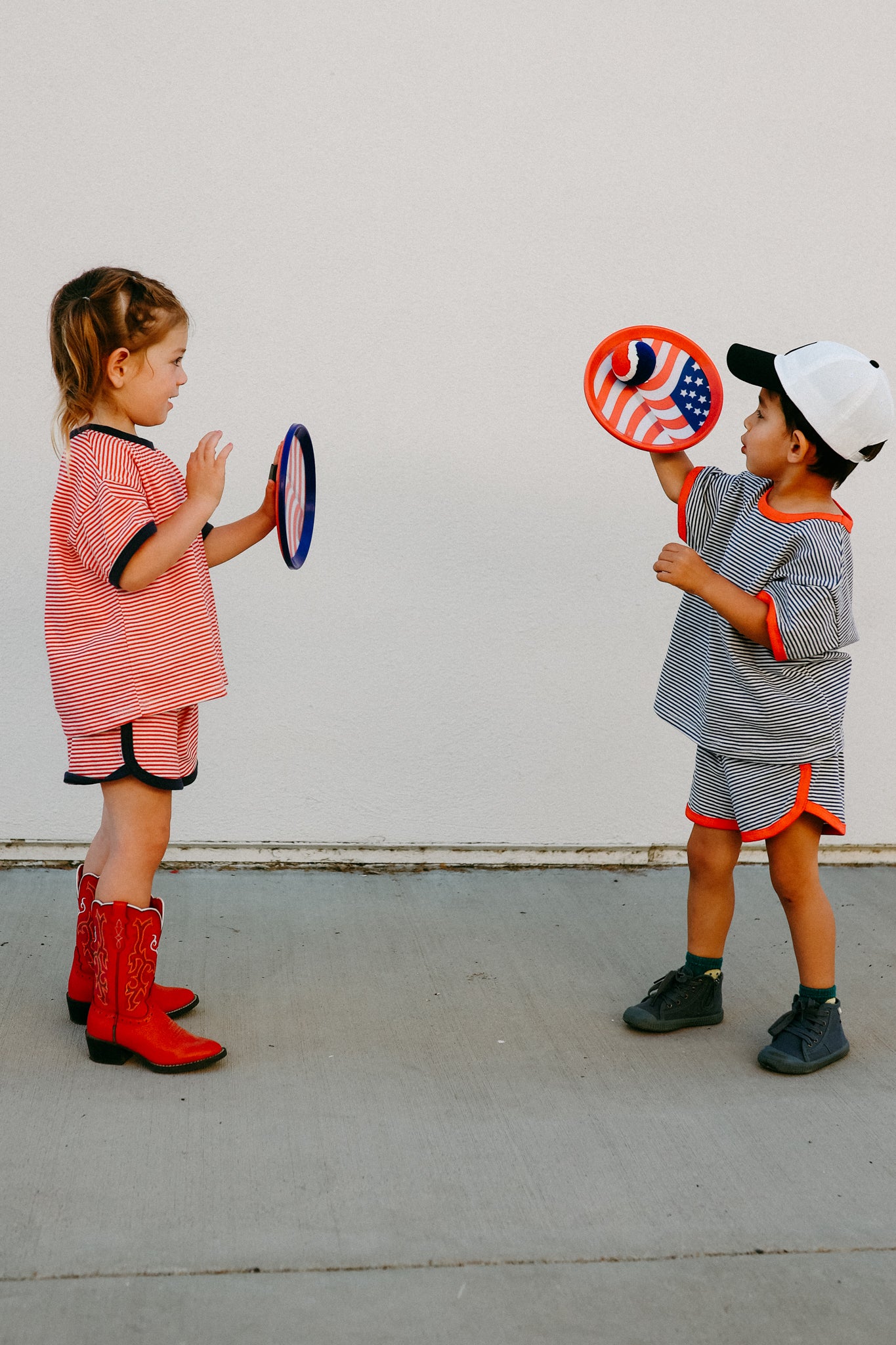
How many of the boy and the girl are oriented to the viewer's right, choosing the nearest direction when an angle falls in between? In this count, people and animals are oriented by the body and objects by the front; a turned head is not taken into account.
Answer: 1

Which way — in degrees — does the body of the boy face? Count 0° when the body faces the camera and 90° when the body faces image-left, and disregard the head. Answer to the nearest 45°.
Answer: approximately 45°

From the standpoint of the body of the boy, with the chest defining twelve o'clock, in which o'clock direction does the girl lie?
The girl is roughly at 1 o'clock from the boy.

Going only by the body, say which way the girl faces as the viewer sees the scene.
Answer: to the viewer's right

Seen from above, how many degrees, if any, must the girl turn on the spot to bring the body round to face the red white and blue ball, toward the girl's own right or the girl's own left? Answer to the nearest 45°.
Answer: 0° — they already face it

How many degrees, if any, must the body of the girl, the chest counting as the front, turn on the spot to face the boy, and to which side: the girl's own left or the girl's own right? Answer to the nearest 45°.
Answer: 0° — they already face them

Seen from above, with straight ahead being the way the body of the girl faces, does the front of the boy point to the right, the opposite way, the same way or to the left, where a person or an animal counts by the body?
the opposite way
